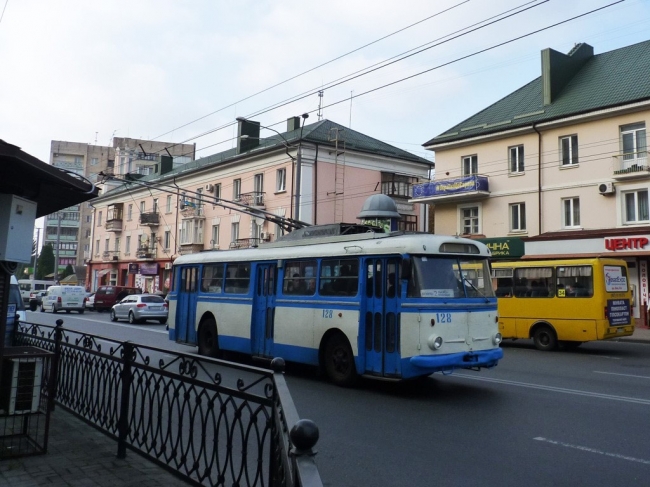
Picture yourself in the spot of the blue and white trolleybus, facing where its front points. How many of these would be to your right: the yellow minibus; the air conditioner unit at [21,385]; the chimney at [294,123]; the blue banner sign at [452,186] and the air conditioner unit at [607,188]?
1

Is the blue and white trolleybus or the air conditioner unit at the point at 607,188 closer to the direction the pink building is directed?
the blue and white trolleybus

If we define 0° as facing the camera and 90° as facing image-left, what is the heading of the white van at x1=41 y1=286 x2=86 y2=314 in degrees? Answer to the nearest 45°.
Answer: approximately 135°

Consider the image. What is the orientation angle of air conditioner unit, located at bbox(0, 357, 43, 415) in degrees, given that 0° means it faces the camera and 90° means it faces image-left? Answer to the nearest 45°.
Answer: approximately 315°

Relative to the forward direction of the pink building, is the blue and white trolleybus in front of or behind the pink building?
in front

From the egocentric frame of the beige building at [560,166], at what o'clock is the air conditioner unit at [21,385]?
The air conditioner unit is roughly at 11 o'clock from the beige building.

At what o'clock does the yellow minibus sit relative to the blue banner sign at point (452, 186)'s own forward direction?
The yellow minibus is roughly at 10 o'clock from the blue banner sign.

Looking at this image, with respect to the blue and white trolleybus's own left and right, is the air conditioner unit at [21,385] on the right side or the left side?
on its right

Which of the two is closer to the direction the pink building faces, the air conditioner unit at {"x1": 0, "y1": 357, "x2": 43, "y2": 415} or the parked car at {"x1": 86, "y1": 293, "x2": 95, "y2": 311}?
the air conditioner unit
